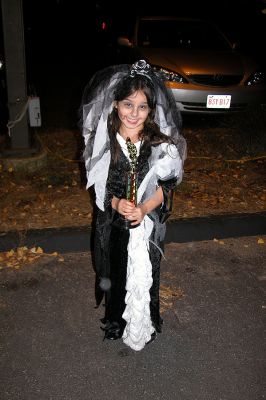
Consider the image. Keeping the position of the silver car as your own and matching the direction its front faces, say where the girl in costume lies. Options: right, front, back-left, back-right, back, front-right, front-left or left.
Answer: front-right

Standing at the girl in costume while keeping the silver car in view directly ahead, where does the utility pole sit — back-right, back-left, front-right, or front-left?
front-left

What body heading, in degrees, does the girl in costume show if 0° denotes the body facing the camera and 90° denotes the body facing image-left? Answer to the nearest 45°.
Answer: approximately 0°

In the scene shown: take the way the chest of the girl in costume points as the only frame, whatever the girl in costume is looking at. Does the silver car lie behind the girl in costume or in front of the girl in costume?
behind

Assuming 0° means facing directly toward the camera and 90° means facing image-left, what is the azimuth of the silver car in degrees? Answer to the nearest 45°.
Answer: approximately 315°

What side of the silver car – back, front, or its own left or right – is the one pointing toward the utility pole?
right

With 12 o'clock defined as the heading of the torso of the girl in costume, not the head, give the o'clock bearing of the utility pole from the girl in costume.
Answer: The utility pole is roughly at 5 o'clock from the girl in costume.

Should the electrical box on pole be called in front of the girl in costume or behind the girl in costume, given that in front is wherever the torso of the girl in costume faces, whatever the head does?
behind

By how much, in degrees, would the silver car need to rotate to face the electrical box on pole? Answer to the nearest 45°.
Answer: approximately 90° to its right

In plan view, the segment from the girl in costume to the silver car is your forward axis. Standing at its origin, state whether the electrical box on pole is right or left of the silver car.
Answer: left

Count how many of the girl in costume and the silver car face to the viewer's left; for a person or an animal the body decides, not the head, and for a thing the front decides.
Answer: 0
